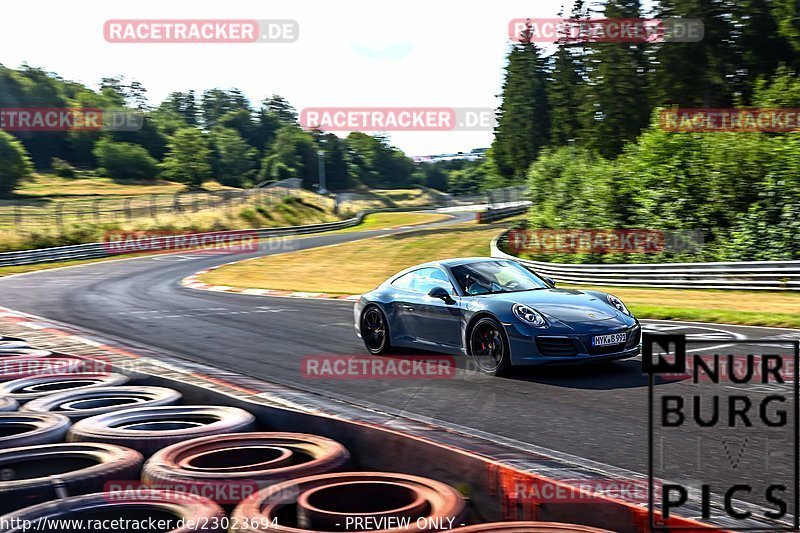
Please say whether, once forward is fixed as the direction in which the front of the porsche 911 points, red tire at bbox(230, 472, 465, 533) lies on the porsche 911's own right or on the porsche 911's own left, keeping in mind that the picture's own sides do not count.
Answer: on the porsche 911's own right

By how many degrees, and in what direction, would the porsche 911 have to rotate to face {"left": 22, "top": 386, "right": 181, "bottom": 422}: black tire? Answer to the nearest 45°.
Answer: approximately 90° to its right

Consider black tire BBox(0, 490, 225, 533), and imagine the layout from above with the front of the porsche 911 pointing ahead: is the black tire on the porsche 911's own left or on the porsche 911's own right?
on the porsche 911's own right

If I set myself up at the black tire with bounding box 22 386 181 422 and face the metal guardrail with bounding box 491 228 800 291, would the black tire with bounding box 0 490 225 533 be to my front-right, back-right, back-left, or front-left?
back-right

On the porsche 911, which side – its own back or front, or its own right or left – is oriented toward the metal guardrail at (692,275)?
left

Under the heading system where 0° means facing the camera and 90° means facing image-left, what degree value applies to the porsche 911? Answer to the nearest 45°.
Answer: approximately 315°

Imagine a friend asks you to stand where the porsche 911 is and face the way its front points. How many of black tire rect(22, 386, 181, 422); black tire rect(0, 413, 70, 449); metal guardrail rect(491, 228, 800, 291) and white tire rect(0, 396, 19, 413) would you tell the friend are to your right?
3

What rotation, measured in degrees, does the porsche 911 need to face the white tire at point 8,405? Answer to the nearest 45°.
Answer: approximately 90° to its right

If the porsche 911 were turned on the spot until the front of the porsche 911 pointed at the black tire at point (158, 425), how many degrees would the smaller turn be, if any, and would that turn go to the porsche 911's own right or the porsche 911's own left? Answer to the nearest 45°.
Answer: approximately 90° to the porsche 911's own right

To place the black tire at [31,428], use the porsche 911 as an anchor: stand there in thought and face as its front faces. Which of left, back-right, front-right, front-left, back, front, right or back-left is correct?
right
